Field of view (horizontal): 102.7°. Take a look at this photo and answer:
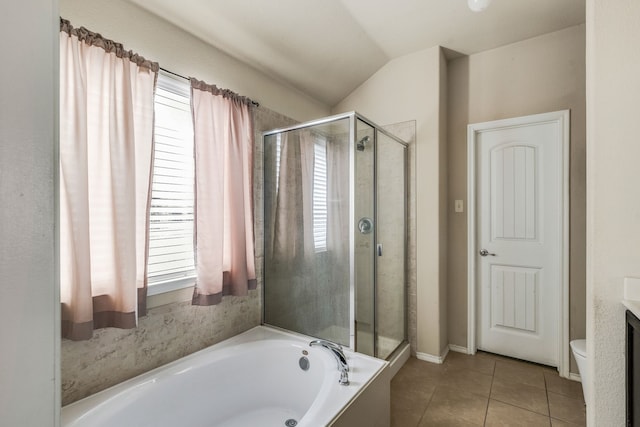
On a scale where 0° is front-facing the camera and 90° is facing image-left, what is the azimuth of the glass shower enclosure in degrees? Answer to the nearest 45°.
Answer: approximately 315°

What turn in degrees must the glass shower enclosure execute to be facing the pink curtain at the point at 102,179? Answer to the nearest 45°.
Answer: approximately 90° to its right

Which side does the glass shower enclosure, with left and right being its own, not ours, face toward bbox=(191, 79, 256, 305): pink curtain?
right

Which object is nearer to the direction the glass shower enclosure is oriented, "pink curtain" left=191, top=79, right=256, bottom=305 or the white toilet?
the white toilet

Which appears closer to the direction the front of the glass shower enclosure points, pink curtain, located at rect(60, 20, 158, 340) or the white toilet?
the white toilet

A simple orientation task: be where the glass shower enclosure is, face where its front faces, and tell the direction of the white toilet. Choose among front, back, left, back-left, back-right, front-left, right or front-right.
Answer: front-left

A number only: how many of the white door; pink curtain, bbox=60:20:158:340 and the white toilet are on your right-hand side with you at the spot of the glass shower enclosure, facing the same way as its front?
1

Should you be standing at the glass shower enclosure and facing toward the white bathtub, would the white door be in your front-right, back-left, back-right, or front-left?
back-left
